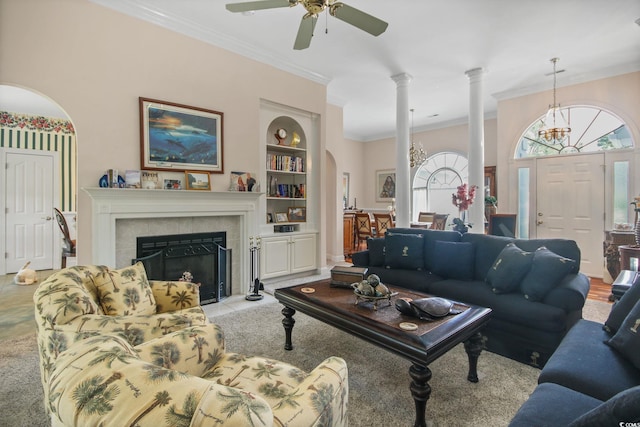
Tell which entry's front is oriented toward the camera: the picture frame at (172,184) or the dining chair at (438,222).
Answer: the picture frame

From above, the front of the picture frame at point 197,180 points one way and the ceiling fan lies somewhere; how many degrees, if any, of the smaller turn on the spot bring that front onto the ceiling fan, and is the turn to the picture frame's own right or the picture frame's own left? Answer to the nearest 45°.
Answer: approximately 45° to the picture frame's own left

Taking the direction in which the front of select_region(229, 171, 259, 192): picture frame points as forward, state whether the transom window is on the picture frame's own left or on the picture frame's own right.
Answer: on the picture frame's own left

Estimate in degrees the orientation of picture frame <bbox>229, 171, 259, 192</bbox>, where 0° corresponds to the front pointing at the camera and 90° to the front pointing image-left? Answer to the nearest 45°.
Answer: approximately 0°

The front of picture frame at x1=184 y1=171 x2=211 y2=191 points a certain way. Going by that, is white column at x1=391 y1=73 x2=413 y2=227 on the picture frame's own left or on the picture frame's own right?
on the picture frame's own left

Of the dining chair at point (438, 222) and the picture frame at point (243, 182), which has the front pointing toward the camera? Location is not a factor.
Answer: the picture frame

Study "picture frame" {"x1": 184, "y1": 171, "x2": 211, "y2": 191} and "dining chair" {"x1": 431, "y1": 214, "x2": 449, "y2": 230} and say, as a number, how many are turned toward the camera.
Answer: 1

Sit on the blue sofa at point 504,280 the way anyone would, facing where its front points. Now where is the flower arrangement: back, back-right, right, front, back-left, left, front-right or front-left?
back-right

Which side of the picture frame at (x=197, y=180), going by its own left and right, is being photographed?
front

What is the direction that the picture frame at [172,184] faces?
toward the camera

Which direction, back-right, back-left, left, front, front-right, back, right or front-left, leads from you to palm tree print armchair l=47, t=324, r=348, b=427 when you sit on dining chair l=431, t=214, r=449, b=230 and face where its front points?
back-left

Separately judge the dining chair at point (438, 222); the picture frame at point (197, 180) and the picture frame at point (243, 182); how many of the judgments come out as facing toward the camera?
2

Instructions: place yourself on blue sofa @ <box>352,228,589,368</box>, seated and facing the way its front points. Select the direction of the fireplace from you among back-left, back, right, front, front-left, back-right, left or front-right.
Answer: front-right

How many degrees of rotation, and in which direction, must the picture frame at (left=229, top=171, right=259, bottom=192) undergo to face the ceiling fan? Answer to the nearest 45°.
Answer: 0° — it already faces it

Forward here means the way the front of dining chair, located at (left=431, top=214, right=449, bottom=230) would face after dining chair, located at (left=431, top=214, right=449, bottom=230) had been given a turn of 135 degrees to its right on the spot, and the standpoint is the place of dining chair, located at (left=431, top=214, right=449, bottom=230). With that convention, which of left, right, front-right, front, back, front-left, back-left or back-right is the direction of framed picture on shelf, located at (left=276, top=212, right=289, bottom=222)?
back-right

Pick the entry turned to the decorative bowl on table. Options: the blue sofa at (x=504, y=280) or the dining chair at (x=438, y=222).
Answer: the blue sofa

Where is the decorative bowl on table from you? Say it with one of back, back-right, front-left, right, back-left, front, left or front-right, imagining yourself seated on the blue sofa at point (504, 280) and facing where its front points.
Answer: front
